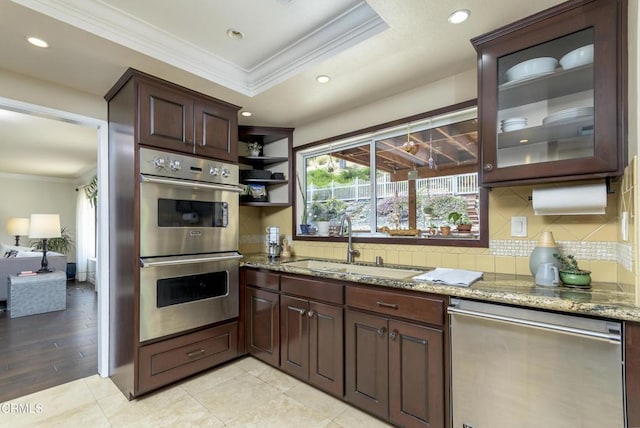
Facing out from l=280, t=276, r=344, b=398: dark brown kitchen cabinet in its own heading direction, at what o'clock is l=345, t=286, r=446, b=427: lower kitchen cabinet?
The lower kitchen cabinet is roughly at 9 o'clock from the dark brown kitchen cabinet.

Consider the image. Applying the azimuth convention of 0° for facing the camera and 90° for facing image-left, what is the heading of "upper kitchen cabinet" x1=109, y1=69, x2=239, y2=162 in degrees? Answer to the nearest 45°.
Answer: approximately 315°

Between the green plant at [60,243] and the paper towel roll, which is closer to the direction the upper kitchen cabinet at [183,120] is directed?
the paper towel roll

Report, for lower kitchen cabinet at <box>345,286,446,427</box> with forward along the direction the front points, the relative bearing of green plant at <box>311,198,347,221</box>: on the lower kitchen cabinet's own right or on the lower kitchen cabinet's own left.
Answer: on the lower kitchen cabinet's own right

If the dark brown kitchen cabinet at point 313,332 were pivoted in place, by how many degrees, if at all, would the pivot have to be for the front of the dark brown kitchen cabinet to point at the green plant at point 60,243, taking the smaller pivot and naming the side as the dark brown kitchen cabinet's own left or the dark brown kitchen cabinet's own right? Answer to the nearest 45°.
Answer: approximately 90° to the dark brown kitchen cabinet's own right

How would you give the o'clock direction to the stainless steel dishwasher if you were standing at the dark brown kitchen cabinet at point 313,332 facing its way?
The stainless steel dishwasher is roughly at 9 o'clock from the dark brown kitchen cabinet.

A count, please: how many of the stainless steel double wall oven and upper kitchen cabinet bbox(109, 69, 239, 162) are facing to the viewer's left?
0

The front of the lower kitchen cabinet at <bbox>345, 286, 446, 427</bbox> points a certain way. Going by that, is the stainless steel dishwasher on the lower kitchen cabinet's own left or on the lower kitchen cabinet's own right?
on the lower kitchen cabinet's own left

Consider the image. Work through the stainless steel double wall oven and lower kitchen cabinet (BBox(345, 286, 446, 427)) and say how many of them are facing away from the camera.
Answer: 0

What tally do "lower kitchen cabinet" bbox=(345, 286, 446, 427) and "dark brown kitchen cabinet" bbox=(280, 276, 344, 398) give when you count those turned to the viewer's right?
0
